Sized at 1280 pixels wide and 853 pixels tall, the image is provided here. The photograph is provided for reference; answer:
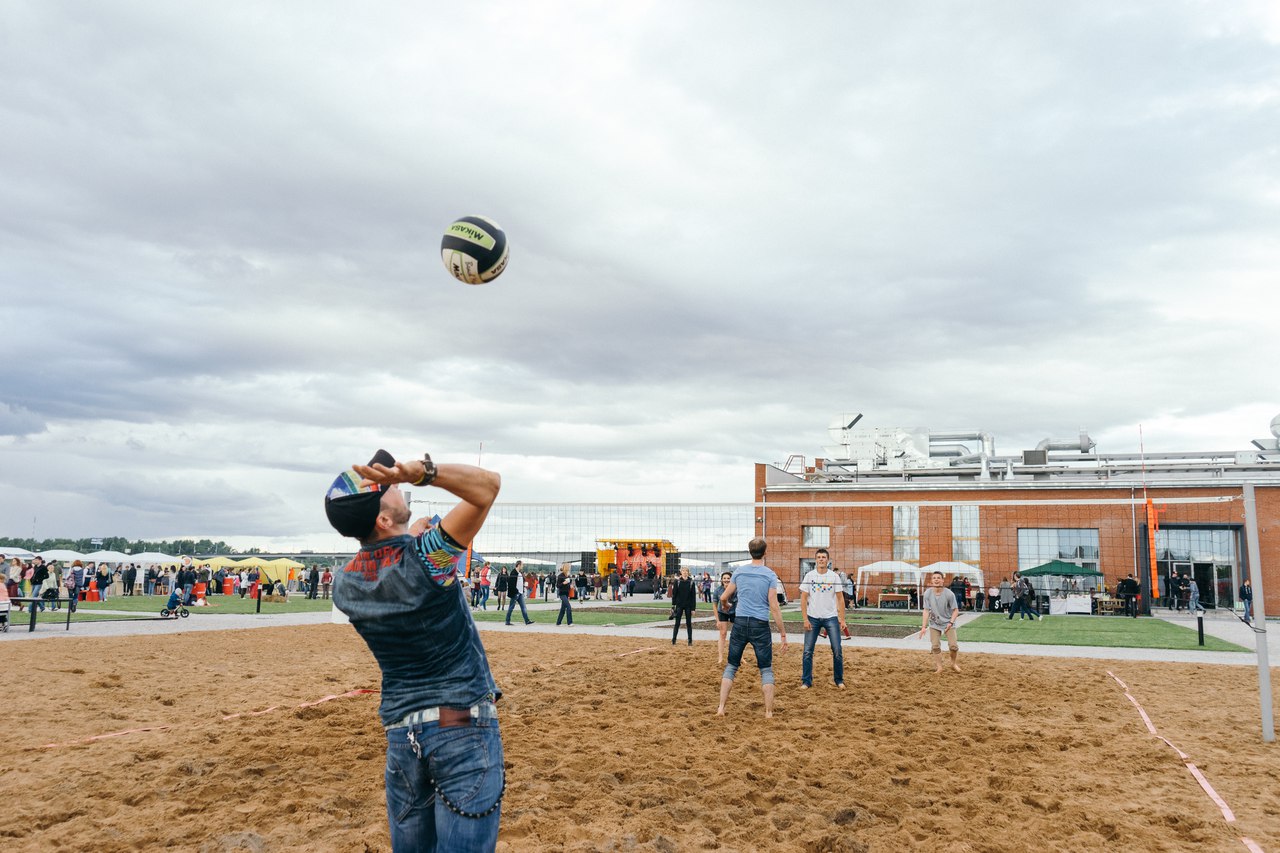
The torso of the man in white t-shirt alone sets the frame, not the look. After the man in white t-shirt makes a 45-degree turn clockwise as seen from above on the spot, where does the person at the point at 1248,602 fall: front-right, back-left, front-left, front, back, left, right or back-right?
back

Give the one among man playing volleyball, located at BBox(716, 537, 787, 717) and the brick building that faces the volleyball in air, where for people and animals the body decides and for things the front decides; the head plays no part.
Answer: the brick building

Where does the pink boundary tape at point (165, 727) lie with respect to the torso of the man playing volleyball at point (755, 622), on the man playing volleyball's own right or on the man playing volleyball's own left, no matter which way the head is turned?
on the man playing volleyball's own left

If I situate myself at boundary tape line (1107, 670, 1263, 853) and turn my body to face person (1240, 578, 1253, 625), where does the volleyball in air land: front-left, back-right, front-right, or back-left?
back-left

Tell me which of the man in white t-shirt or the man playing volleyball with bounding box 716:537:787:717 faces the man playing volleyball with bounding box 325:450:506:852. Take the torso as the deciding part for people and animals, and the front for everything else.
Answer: the man in white t-shirt

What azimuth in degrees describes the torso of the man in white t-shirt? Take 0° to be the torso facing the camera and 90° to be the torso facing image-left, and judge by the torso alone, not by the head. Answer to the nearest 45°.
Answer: approximately 0°

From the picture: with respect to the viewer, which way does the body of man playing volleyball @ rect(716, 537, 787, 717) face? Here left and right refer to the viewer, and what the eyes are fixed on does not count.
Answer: facing away from the viewer

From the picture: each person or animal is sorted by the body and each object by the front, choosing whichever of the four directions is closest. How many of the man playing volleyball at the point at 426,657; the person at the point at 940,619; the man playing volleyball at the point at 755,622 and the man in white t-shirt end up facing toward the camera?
2

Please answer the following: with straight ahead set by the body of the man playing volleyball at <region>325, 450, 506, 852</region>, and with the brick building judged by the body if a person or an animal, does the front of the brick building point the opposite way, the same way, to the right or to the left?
the opposite way

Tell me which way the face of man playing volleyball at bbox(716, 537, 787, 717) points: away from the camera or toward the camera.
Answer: away from the camera

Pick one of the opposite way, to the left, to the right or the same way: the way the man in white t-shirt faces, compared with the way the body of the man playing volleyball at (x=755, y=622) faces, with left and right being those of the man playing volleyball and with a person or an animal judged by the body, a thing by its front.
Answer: the opposite way
